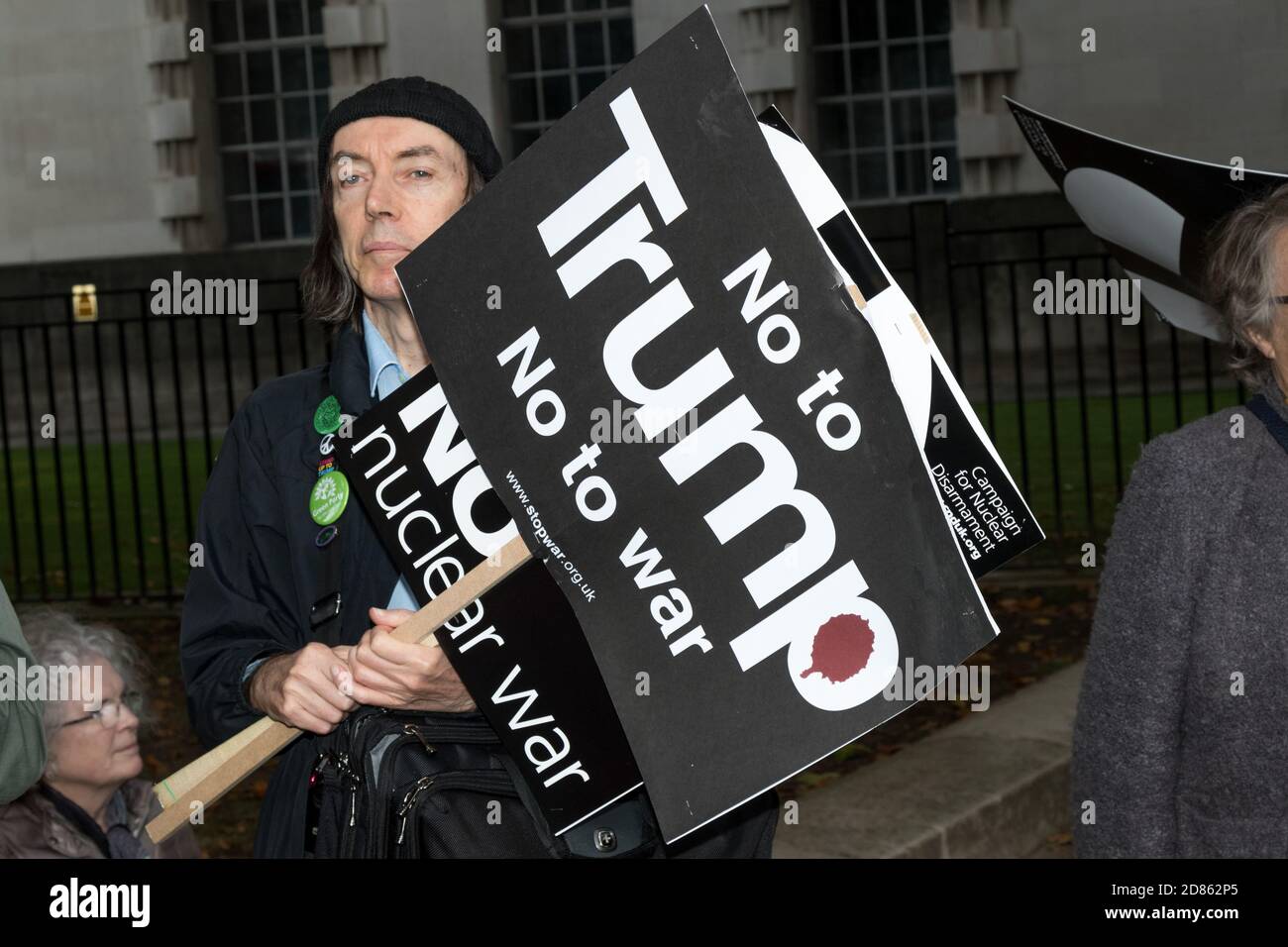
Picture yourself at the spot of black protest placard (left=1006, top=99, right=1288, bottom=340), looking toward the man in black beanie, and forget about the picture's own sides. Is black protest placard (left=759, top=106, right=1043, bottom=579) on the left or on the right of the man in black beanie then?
left

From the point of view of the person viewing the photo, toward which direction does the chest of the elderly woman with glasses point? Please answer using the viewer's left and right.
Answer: facing the viewer and to the right of the viewer

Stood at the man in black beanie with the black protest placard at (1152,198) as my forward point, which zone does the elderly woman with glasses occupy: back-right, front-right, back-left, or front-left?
back-left

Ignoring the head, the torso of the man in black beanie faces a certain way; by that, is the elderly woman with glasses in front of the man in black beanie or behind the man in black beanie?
behind

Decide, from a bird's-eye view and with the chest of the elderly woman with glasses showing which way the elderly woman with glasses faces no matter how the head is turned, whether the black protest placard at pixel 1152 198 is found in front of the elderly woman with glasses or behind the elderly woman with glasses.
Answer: in front

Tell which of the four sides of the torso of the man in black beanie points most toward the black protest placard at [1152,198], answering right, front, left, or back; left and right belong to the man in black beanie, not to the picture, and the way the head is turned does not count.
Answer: left

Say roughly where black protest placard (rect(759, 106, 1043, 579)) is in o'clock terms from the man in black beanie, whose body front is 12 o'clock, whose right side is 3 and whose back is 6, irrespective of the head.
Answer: The black protest placard is roughly at 10 o'clock from the man in black beanie.

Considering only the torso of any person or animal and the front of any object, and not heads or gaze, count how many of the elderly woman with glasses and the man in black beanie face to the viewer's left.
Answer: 0

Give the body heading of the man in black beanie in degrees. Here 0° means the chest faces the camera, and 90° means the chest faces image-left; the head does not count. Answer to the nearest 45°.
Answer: approximately 0°
